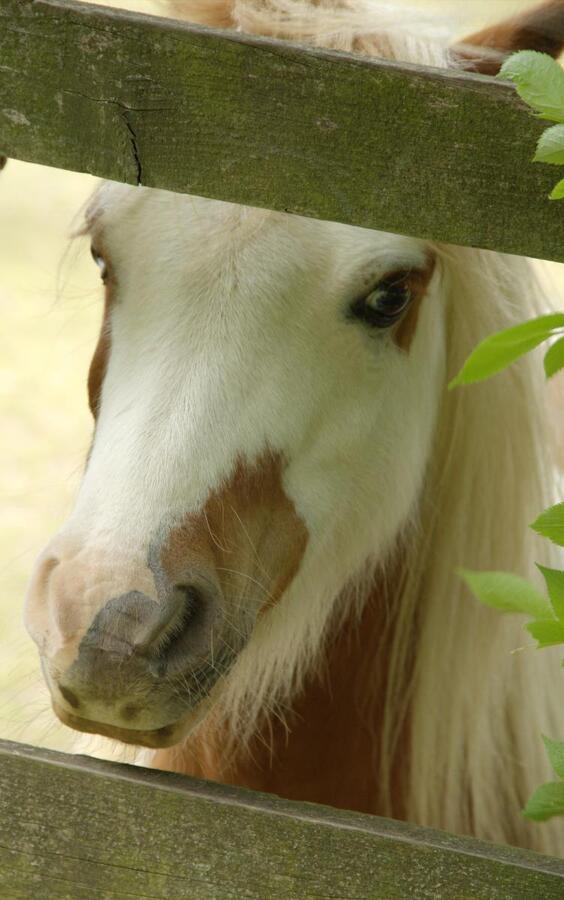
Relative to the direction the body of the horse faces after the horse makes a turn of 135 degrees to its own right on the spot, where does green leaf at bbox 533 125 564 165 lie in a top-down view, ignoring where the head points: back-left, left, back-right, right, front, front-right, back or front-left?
back

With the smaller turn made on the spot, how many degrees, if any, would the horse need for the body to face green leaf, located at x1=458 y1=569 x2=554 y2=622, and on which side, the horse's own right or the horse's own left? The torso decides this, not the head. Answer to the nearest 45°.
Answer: approximately 45° to the horse's own left

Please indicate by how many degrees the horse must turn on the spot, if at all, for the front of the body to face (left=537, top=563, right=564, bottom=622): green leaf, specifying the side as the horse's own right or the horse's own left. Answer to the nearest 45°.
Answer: approximately 45° to the horse's own left

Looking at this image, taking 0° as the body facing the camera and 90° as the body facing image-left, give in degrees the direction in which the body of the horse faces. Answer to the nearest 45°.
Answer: approximately 45°

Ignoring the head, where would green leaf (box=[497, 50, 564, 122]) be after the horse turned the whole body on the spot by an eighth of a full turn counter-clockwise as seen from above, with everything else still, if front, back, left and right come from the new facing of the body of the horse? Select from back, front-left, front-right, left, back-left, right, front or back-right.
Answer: front

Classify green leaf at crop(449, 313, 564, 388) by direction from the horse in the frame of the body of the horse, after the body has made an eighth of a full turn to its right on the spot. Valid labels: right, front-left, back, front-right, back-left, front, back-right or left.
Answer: left

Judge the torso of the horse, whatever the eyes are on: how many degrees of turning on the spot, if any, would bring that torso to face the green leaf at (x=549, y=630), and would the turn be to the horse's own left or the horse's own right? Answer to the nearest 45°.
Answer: approximately 45° to the horse's own left
